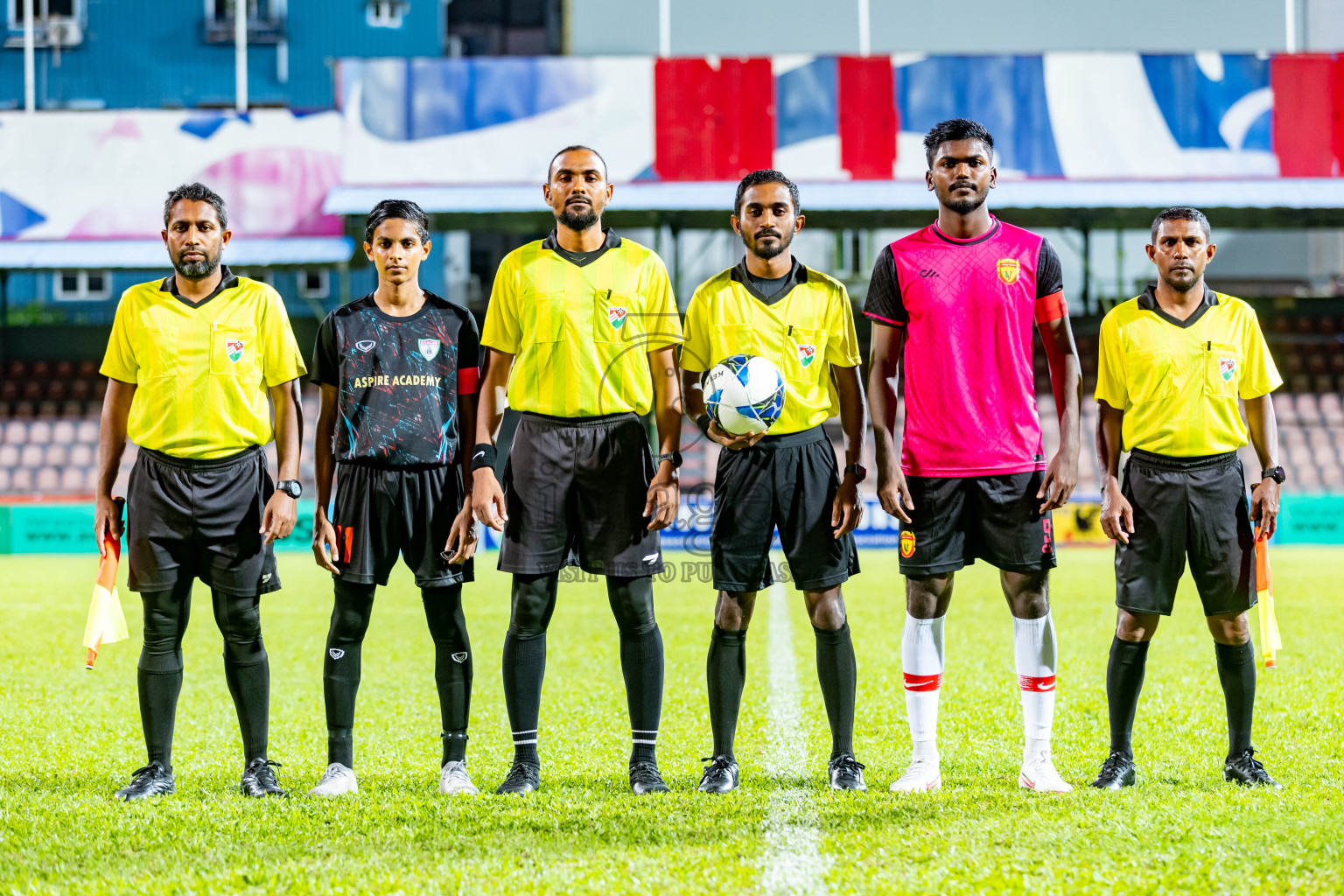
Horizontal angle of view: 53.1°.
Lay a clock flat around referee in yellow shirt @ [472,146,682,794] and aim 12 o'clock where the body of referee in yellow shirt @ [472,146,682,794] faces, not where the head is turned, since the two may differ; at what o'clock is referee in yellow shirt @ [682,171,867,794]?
referee in yellow shirt @ [682,171,867,794] is roughly at 9 o'clock from referee in yellow shirt @ [472,146,682,794].

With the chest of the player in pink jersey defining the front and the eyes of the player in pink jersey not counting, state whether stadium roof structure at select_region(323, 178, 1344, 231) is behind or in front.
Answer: behind

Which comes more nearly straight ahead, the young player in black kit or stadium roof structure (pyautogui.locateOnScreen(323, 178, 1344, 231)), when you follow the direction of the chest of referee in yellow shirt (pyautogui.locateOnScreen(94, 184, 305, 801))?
the young player in black kit

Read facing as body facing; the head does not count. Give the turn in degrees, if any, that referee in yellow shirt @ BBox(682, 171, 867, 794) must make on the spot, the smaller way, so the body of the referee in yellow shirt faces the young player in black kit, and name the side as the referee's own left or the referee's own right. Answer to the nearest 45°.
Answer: approximately 90° to the referee's own right

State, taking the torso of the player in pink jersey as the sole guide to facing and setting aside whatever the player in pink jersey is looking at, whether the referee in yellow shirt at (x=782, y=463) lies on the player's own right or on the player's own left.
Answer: on the player's own right

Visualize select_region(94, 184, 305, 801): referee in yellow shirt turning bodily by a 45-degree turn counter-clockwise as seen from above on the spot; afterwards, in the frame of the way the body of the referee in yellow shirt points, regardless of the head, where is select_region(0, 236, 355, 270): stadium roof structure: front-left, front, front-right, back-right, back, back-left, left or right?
back-left

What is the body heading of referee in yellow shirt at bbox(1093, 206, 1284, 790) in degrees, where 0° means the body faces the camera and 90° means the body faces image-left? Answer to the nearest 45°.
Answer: approximately 0°

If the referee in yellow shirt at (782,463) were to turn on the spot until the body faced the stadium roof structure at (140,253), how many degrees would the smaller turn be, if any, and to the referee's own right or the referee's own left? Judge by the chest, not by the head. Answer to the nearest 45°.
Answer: approximately 135° to the referee's own right

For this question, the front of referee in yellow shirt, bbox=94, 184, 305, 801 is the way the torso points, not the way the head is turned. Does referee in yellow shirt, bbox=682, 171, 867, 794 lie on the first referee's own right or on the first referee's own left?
on the first referee's own left

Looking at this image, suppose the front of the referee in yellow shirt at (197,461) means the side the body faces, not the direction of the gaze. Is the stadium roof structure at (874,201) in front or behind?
behind

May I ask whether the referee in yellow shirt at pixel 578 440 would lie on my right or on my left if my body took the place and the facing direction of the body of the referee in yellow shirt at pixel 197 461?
on my left
